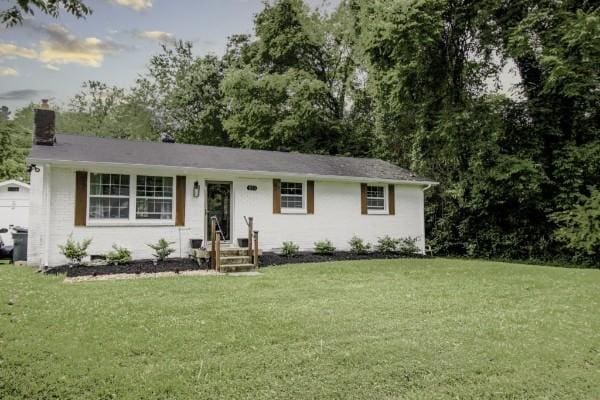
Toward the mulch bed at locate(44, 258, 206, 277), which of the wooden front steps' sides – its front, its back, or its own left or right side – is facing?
right

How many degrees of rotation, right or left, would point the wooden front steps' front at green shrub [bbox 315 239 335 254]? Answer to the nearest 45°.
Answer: approximately 135° to its left

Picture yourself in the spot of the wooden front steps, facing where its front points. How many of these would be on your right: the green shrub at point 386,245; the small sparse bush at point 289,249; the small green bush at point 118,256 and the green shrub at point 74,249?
2

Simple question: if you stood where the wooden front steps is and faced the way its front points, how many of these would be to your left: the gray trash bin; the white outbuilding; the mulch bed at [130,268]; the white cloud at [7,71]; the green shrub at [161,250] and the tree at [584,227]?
1

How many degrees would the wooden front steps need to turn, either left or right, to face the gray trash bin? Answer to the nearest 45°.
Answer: approximately 90° to its right

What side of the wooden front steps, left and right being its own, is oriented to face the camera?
front

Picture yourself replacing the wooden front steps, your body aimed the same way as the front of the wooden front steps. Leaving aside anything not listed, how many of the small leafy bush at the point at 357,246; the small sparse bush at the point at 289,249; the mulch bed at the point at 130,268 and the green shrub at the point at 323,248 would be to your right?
1

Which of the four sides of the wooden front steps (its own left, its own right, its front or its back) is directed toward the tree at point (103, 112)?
back

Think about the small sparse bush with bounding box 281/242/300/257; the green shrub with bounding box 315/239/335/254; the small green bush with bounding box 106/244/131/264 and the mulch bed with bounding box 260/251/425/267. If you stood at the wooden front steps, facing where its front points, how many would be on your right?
1

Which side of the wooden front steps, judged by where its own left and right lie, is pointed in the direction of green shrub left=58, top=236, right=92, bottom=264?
right

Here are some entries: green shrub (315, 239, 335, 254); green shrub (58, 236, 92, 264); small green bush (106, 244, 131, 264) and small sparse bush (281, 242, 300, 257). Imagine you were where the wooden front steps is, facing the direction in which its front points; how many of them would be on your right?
2

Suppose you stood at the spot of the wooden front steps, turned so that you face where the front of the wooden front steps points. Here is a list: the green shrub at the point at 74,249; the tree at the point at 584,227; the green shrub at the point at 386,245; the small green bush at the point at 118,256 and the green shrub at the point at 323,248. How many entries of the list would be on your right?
2
